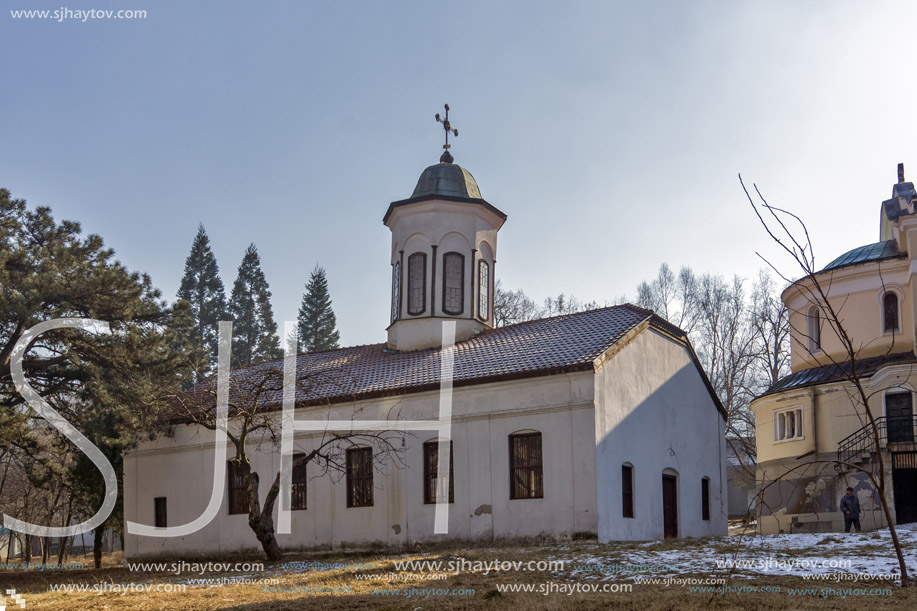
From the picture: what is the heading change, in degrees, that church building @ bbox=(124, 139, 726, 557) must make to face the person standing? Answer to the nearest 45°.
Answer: approximately 45° to its left

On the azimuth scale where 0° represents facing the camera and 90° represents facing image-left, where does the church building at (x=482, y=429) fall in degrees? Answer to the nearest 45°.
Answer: approximately 315°

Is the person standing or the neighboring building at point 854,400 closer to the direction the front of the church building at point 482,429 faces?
the person standing

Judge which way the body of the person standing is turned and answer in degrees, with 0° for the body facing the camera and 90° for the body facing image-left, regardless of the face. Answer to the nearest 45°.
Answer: approximately 0°

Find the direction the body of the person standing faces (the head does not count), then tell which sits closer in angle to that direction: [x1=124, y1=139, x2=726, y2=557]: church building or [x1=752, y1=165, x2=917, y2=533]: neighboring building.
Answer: the church building

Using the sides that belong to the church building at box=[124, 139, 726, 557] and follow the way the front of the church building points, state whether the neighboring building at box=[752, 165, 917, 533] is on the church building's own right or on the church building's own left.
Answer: on the church building's own left

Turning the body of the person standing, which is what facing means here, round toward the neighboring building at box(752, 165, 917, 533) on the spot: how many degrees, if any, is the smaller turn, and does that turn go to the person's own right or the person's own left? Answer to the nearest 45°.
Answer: approximately 180°

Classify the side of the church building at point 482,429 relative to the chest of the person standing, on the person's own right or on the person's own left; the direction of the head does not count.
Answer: on the person's own right
